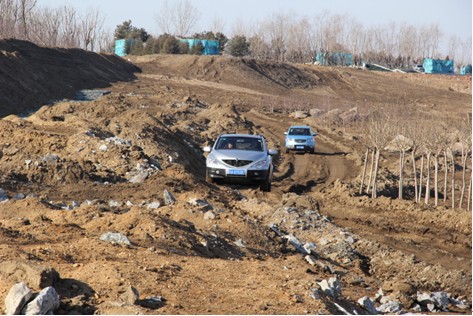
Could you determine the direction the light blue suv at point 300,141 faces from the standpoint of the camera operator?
facing the viewer

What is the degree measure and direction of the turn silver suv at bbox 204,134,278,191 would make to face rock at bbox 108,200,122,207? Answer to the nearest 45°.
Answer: approximately 45° to its right

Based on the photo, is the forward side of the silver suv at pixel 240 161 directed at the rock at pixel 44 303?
yes

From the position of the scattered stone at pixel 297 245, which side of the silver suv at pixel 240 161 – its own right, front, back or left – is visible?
front

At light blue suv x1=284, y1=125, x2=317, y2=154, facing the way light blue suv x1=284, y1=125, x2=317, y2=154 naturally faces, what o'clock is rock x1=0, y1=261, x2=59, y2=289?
The rock is roughly at 12 o'clock from the light blue suv.

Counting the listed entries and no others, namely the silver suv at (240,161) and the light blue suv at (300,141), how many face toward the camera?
2

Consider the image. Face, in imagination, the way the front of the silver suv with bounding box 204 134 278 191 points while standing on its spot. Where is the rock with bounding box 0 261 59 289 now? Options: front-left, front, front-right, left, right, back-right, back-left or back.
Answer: front

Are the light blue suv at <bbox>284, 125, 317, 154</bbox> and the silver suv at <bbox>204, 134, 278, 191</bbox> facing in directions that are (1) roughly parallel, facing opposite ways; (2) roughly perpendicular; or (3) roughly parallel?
roughly parallel

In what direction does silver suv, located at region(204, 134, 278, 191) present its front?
toward the camera

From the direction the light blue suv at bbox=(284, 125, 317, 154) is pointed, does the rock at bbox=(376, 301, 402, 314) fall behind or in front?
in front

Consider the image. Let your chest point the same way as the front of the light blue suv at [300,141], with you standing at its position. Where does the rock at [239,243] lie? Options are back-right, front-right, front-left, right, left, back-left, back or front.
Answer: front

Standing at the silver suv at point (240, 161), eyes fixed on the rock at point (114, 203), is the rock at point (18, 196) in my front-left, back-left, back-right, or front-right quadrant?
front-right

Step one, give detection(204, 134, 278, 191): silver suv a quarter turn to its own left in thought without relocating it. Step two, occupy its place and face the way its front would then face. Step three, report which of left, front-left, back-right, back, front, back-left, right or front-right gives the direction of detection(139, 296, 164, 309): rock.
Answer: right

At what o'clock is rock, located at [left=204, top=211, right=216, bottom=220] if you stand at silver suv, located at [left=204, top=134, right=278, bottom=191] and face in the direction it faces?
The rock is roughly at 12 o'clock from the silver suv.

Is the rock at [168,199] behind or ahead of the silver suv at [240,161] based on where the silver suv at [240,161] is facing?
ahead

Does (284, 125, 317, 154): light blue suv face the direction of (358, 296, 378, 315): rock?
yes

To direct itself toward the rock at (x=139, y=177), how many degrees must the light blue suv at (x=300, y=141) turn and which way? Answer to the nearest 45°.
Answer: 0° — it already faces it

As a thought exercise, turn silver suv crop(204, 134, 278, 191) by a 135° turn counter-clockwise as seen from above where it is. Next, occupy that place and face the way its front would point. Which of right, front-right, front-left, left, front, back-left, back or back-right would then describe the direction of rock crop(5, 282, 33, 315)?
back-right
